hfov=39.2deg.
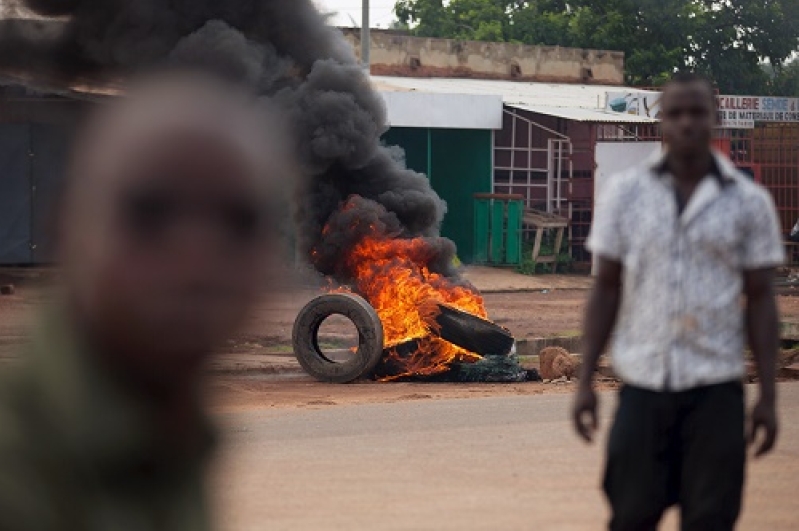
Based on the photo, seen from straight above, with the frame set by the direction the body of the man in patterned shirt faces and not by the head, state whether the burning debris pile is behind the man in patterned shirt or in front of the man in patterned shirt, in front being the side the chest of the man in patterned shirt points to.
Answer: behind

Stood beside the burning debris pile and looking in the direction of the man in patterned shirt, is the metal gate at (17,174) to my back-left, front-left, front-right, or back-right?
back-right

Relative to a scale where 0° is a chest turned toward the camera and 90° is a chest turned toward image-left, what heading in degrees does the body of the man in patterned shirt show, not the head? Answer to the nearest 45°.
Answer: approximately 0°

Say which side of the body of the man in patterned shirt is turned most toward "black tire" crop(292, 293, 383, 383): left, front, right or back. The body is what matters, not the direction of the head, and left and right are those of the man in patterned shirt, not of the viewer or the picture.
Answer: back

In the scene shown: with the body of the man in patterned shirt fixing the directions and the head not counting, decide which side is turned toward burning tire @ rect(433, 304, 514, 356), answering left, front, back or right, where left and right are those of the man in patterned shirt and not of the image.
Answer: back

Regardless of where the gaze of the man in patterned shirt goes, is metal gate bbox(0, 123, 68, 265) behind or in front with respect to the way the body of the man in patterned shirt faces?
behind

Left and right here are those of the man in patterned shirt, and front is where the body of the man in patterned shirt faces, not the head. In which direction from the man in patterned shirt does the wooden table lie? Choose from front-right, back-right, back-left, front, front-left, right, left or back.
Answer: back
